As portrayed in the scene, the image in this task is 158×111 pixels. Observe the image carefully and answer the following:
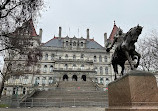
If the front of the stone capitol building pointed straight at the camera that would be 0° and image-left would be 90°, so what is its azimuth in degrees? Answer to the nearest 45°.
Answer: approximately 0°

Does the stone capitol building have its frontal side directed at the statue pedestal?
yes
